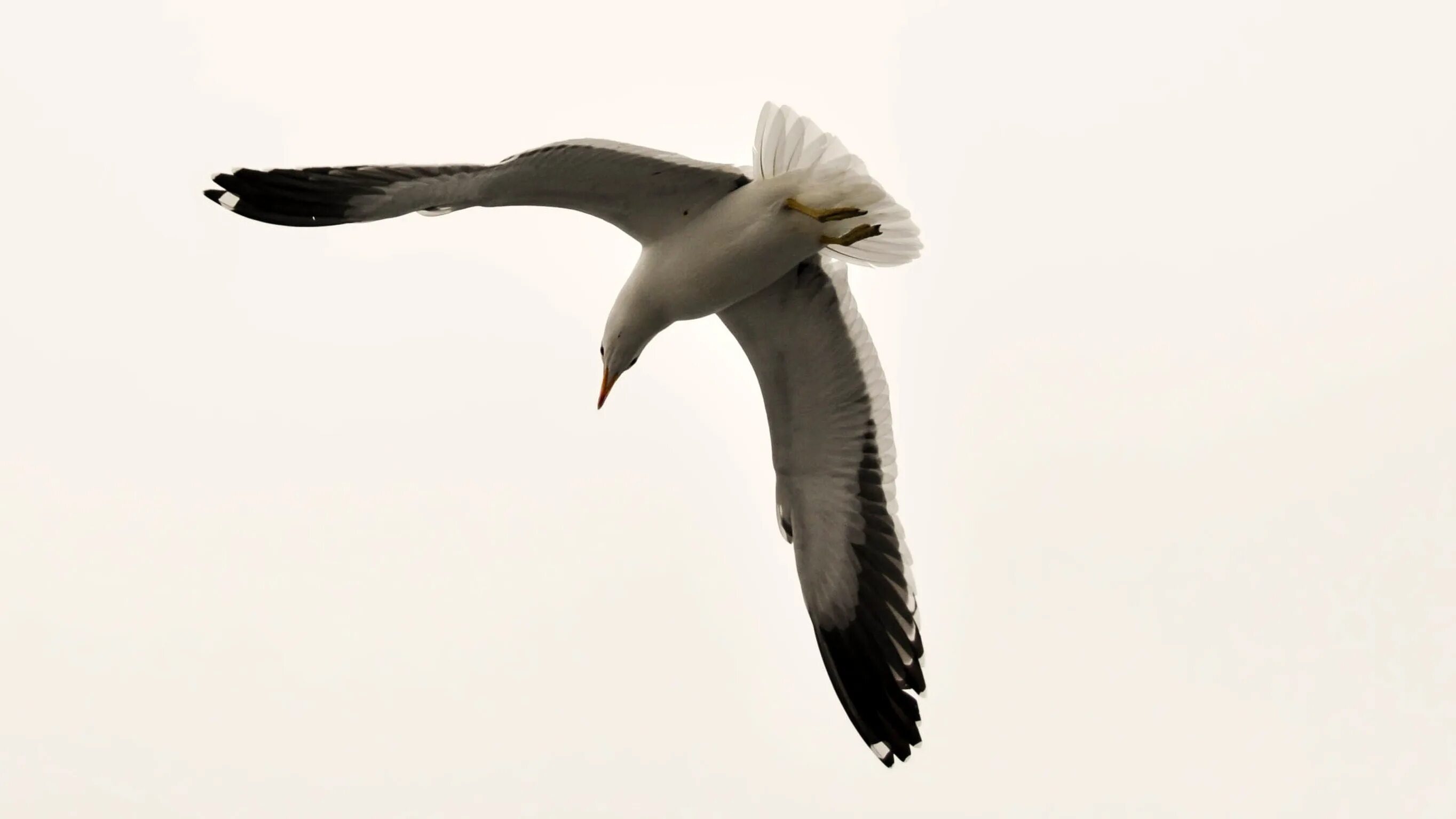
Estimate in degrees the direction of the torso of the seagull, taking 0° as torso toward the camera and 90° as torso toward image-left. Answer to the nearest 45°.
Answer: approximately 45°
